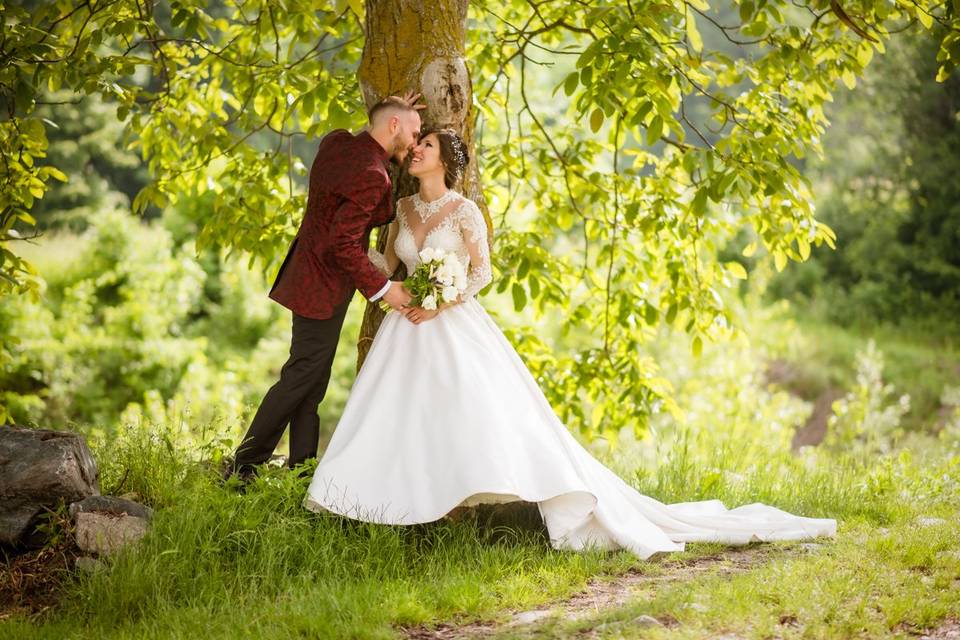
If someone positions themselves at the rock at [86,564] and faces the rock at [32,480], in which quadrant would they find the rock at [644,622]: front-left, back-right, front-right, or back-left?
back-right

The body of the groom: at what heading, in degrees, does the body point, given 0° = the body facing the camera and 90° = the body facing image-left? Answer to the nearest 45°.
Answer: approximately 270°

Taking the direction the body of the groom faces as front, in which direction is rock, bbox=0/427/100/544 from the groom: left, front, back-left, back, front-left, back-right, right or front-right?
back

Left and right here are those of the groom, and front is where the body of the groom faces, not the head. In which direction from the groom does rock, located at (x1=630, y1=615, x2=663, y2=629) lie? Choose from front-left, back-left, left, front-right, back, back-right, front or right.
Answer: front-right

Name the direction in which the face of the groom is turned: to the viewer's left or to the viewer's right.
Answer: to the viewer's right
